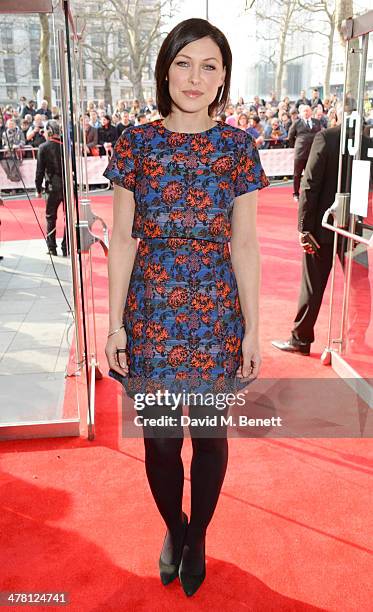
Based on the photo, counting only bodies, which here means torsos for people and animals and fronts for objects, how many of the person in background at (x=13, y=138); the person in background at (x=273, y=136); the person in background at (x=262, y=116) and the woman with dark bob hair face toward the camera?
4

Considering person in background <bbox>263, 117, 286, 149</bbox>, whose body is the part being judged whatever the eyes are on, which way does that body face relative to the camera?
toward the camera

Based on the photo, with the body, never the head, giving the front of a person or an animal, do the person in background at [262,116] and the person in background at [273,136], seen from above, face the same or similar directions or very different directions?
same or similar directions

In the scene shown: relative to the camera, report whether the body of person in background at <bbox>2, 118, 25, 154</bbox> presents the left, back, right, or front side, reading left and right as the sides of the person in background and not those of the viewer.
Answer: front

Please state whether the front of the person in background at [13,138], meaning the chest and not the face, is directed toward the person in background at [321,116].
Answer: no

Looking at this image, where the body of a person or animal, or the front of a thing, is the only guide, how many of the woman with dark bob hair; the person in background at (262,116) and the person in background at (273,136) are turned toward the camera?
3

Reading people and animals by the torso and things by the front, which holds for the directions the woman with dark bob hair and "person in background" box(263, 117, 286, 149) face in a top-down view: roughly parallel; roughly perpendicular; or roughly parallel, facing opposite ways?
roughly parallel

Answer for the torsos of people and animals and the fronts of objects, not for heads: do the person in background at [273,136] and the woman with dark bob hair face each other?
no

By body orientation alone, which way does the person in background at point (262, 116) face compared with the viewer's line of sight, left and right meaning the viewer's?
facing the viewer

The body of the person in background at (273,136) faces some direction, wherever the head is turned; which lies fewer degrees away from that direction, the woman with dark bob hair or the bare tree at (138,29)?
the woman with dark bob hair

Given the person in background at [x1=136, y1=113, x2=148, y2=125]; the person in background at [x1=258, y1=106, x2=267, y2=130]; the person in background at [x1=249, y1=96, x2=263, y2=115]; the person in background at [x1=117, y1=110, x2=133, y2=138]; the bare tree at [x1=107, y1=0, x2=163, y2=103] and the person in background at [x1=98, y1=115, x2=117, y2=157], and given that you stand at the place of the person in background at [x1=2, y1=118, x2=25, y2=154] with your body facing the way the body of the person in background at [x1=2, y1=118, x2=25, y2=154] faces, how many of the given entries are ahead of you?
0

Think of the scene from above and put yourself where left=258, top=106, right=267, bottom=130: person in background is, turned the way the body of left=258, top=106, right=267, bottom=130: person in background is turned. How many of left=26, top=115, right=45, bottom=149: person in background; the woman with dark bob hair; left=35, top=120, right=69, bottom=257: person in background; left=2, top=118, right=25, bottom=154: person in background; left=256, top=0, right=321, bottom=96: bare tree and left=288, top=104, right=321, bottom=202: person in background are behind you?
1
